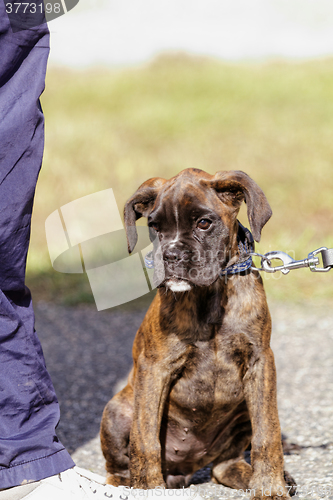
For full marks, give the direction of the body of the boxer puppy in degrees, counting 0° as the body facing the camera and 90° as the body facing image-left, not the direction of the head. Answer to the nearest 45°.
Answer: approximately 0°
